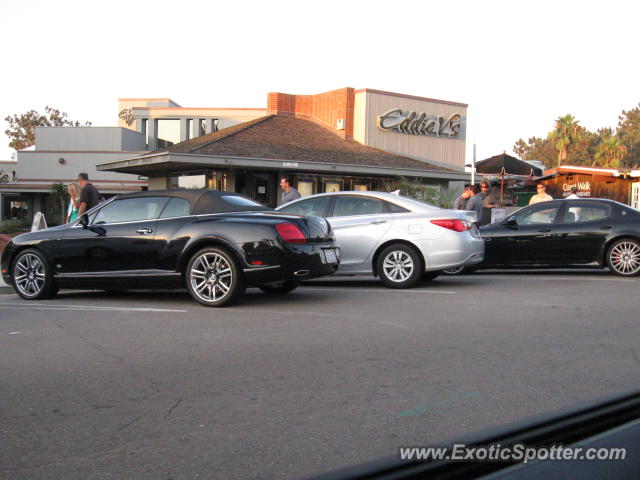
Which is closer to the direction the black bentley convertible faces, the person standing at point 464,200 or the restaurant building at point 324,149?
the restaurant building

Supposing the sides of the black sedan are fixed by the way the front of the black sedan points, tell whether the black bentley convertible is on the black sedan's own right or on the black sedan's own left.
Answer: on the black sedan's own left

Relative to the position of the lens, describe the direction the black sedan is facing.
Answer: facing to the left of the viewer

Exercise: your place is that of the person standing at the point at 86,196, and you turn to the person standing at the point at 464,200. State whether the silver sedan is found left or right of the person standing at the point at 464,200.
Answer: right

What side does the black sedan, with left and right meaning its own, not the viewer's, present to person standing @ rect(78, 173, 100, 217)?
front

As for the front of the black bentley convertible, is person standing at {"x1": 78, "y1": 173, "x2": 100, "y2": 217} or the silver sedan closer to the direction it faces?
the person standing

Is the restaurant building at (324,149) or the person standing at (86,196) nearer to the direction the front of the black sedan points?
the person standing

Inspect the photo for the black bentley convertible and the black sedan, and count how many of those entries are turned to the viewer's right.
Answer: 0

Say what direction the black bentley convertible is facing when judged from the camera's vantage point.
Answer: facing away from the viewer and to the left of the viewer

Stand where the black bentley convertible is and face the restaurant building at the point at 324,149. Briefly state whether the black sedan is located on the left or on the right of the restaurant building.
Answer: right

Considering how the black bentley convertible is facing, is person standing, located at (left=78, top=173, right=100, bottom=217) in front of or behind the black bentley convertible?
in front
